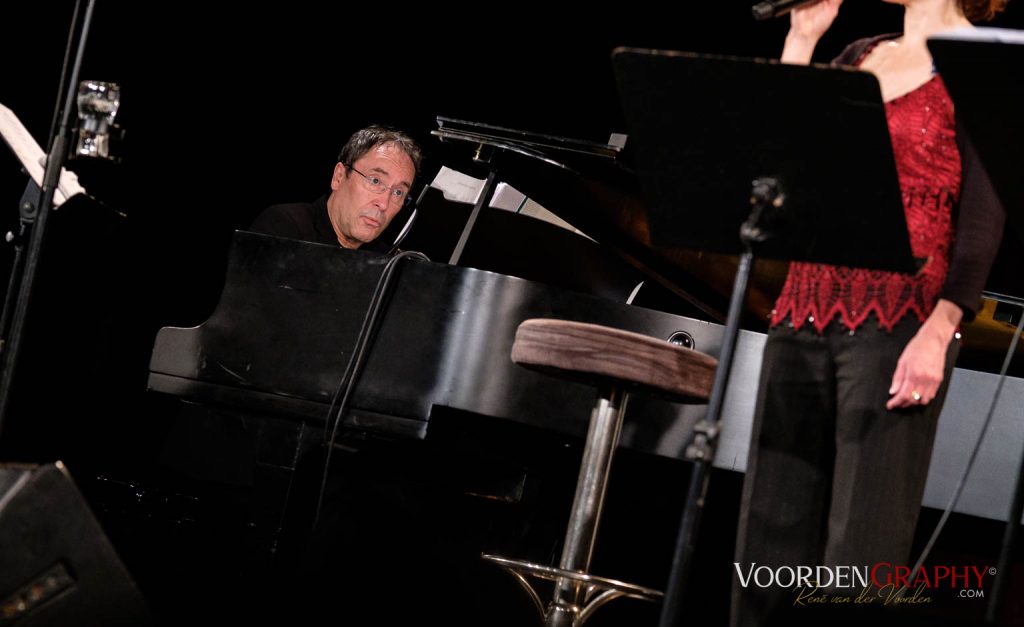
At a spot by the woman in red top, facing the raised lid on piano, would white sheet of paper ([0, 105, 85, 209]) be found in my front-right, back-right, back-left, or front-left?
front-left

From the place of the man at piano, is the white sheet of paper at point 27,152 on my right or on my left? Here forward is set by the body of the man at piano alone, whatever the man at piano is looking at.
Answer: on my right

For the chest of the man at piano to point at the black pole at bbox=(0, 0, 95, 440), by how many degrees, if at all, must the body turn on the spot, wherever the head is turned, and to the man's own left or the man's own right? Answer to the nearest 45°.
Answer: approximately 45° to the man's own right

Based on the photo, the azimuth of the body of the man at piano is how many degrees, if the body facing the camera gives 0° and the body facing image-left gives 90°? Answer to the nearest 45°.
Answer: approximately 315°

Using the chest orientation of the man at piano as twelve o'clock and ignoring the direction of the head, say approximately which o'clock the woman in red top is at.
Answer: The woman in red top is roughly at 1 o'clock from the man at piano.

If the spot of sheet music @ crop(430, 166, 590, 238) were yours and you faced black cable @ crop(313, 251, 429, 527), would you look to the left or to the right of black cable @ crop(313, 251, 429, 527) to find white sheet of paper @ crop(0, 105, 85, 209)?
right

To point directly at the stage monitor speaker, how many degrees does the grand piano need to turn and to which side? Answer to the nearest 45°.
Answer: approximately 90° to its left

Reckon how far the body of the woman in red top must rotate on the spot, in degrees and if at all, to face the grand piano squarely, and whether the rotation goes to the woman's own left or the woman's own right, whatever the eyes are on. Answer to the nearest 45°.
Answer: approximately 90° to the woman's own right

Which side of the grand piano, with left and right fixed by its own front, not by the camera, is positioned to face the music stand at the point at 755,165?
left

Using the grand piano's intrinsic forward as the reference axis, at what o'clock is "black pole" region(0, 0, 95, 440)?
The black pole is roughly at 10 o'clock from the grand piano.

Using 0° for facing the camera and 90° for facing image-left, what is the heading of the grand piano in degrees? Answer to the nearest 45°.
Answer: approximately 90°

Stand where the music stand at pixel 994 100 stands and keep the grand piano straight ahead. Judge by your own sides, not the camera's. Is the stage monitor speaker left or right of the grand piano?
left

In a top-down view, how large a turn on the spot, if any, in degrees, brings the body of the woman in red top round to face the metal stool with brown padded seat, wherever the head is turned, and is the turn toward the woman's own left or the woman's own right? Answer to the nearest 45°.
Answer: approximately 90° to the woman's own right

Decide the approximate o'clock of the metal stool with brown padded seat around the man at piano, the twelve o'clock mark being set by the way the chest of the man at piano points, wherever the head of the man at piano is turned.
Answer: The metal stool with brown padded seat is roughly at 1 o'clock from the man at piano.

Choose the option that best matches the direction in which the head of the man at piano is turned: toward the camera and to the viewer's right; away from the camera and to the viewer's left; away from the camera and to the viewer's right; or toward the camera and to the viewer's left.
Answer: toward the camera and to the viewer's right
